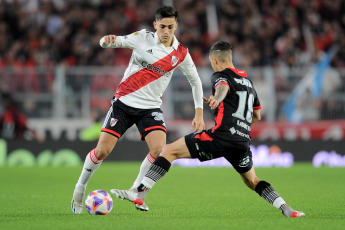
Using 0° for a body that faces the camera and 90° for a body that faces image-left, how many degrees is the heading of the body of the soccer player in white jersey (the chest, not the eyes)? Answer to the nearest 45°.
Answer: approximately 0°

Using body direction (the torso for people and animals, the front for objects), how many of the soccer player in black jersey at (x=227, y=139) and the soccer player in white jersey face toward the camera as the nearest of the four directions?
1

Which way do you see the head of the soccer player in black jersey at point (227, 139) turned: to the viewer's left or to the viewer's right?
to the viewer's left

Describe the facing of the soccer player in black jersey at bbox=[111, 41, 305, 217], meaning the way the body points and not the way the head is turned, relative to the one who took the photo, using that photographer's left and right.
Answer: facing away from the viewer and to the left of the viewer

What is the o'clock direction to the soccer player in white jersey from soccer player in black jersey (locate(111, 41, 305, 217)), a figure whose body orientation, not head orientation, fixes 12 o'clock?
The soccer player in white jersey is roughly at 12 o'clock from the soccer player in black jersey.

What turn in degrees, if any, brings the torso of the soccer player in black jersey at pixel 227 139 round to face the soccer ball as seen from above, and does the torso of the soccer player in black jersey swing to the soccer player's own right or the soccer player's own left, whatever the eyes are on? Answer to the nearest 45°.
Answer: approximately 45° to the soccer player's own left
